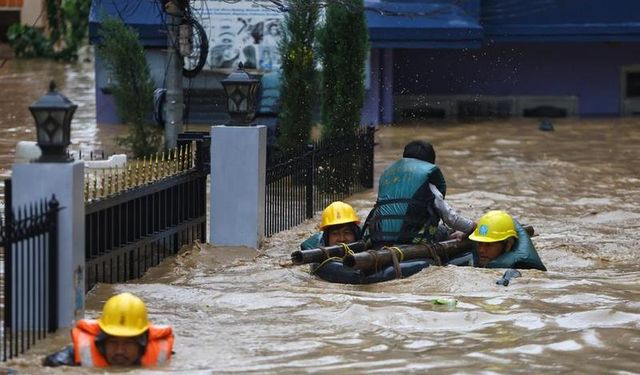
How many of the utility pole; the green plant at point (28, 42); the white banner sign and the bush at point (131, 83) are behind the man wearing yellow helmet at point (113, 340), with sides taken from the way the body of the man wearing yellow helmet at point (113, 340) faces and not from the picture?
4

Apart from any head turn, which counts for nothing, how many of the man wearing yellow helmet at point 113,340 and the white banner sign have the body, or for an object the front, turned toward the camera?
2

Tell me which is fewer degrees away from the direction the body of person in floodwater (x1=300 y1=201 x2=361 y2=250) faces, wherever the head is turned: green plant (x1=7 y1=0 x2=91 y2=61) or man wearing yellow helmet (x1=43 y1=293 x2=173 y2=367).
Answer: the man wearing yellow helmet

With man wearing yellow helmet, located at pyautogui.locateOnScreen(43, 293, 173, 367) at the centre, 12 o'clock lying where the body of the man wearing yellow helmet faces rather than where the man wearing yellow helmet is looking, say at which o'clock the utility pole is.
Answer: The utility pole is roughly at 6 o'clock from the man wearing yellow helmet.

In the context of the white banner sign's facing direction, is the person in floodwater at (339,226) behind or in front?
in front

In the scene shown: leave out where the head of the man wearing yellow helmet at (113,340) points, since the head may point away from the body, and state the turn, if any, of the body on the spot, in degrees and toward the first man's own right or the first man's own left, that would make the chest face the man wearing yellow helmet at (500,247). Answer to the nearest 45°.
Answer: approximately 135° to the first man's own left

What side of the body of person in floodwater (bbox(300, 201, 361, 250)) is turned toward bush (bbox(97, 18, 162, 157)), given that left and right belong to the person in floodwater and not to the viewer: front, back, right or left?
back

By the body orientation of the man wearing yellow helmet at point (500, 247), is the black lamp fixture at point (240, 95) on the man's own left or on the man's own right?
on the man's own right

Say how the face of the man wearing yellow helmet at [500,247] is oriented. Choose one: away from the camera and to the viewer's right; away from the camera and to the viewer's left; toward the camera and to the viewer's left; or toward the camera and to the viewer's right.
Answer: toward the camera and to the viewer's left

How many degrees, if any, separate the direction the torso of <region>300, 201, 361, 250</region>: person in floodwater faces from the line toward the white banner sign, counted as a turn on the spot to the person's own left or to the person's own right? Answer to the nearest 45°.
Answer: approximately 180°

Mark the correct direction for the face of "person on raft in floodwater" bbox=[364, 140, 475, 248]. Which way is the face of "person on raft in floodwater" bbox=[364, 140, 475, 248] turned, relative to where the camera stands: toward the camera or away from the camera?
away from the camera

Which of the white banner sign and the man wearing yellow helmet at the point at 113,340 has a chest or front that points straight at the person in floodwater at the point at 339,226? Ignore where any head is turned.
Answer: the white banner sign

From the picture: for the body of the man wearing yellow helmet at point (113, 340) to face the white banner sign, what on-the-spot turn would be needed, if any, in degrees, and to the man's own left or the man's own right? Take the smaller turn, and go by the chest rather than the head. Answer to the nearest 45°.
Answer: approximately 180°

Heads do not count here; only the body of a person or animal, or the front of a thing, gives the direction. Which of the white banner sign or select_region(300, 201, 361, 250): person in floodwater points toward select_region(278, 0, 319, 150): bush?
the white banner sign

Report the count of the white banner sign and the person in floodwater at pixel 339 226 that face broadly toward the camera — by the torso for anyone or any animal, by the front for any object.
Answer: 2

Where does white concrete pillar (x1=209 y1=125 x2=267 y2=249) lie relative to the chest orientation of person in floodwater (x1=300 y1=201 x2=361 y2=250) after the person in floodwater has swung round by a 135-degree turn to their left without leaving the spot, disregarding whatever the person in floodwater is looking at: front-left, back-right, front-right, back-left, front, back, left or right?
left
